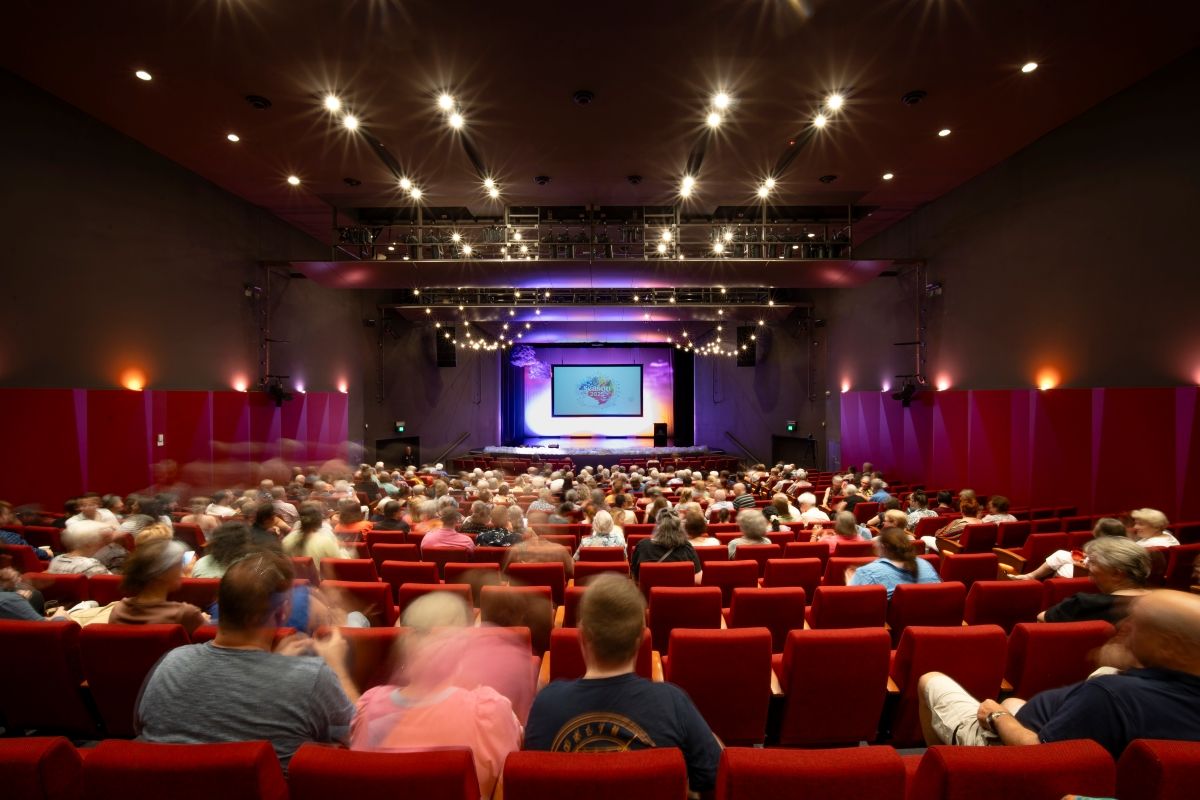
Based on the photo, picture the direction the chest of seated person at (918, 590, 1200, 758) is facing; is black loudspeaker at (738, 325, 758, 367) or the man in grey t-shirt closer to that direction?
the black loudspeaker

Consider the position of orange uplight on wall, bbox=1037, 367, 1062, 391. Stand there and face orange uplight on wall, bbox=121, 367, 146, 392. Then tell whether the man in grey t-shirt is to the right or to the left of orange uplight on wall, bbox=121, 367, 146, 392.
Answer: left

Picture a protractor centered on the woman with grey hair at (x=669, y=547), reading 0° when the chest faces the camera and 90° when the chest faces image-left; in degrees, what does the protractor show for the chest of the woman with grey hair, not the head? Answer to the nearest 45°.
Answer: approximately 180°

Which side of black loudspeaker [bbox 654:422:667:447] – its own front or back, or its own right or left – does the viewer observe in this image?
front

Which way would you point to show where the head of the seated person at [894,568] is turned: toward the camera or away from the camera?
away from the camera

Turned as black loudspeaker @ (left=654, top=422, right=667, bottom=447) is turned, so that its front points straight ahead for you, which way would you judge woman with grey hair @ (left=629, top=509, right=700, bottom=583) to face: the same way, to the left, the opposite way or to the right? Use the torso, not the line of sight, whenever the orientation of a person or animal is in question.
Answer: the opposite way

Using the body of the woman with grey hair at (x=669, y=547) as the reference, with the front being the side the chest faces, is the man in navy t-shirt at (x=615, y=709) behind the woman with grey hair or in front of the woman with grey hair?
behind

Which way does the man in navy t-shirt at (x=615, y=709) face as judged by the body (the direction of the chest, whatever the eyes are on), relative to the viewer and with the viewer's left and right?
facing away from the viewer

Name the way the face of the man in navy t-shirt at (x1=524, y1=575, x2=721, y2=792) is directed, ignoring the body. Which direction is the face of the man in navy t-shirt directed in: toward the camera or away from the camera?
away from the camera

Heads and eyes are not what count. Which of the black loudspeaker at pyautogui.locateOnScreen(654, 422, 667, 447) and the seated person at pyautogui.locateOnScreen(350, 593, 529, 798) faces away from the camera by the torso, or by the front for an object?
the seated person

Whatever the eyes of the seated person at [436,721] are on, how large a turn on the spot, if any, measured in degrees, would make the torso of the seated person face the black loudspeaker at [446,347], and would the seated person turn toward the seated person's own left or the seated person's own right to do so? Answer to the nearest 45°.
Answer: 0° — they already face it

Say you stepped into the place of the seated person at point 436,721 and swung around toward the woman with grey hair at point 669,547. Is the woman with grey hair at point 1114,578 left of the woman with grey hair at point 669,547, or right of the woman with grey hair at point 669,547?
right

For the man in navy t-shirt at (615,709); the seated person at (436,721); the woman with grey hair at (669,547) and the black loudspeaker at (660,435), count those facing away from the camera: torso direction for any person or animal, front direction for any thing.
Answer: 3

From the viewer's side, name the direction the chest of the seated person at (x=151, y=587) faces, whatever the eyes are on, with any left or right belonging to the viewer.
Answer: facing away from the viewer and to the right of the viewer

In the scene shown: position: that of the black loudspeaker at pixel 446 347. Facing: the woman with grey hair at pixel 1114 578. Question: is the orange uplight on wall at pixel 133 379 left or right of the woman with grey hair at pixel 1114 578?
right

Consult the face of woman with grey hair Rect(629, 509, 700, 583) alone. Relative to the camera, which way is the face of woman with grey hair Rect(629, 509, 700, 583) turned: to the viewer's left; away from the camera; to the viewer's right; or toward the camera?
away from the camera

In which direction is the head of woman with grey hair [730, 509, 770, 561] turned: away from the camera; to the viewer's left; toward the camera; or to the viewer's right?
away from the camera

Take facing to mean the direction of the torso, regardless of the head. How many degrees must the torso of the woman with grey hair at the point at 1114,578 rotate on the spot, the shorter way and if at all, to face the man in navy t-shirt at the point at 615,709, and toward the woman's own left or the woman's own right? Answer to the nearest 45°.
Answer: approximately 90° to the woman's own left

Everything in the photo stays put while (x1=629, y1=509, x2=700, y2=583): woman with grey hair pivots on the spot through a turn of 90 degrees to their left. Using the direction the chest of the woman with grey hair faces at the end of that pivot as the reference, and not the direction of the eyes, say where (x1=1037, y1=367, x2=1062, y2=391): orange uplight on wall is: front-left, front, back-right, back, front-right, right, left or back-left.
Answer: back-right
